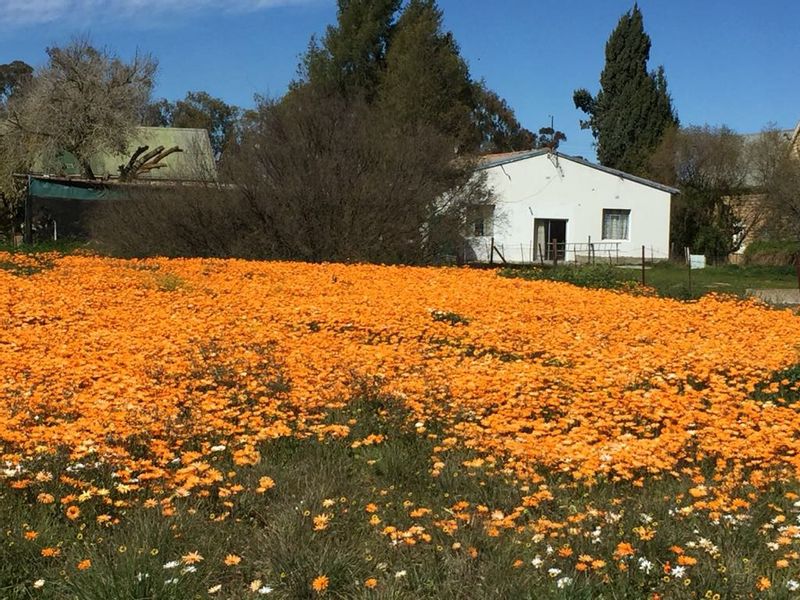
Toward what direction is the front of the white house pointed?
toward the camera

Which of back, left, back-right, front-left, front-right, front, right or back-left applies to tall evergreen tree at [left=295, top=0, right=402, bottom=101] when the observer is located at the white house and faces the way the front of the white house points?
back-right

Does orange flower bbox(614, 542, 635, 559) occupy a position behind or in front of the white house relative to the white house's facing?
in front

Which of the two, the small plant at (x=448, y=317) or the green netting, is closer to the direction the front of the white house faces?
the small plant

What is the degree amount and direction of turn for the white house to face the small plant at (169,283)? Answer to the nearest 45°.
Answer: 0° — it already faces it

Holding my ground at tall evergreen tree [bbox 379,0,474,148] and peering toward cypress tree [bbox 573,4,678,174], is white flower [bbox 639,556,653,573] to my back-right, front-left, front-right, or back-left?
back-right

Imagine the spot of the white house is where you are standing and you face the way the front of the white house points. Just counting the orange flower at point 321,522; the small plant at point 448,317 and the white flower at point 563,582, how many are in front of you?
3

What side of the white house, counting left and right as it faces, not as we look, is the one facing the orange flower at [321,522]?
front

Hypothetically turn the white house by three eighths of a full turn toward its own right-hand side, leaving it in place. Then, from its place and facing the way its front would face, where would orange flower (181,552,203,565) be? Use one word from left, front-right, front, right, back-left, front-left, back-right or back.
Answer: back-left

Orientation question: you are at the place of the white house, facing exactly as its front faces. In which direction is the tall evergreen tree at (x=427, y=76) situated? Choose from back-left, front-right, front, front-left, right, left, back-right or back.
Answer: back-right

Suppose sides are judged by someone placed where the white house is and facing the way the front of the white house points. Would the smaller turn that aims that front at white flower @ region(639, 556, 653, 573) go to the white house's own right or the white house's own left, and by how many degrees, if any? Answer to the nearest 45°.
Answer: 0° — it already faces it

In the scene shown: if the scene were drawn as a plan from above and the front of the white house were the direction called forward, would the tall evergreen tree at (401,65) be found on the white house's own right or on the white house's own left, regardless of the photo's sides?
on the white house's own right

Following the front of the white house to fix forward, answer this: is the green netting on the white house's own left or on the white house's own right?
on the white house's own right

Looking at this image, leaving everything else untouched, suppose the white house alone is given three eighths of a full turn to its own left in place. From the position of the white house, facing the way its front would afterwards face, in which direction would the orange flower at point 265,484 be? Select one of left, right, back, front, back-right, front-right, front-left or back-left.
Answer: back-right

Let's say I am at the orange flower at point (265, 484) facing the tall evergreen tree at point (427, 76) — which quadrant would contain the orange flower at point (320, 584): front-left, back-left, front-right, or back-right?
back-right

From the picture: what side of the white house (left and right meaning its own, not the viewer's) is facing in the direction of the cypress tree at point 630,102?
back

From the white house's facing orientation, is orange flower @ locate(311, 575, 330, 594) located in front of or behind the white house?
in front
